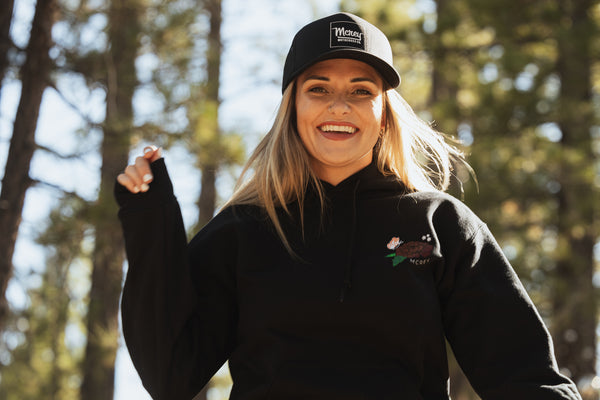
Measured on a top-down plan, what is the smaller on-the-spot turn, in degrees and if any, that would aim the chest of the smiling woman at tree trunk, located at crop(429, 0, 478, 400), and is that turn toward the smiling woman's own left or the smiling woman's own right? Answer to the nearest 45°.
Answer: approximately 180°

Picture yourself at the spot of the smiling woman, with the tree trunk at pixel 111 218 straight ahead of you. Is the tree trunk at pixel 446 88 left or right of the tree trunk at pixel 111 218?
right

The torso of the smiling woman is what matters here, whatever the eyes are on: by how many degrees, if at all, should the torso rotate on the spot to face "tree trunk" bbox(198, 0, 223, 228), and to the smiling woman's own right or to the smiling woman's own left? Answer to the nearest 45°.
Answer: approximately 180°

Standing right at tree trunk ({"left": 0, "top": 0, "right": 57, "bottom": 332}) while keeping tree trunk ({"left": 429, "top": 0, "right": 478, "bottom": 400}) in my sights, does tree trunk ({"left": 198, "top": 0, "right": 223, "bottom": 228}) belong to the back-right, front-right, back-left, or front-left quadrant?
front-left

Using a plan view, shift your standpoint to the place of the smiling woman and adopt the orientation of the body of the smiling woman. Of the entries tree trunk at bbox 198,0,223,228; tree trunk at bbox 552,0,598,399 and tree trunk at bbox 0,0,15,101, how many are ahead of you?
0

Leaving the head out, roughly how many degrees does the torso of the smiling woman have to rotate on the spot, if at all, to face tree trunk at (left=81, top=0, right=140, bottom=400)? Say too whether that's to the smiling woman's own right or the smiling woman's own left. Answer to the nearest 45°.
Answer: approximately 135° to the smiling woman's own right

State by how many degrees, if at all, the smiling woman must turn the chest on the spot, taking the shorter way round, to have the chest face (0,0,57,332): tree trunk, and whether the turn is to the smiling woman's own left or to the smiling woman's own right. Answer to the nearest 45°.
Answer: approximately 135° to the smiling woman's own right

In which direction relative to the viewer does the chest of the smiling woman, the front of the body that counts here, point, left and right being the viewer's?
facing the viewer

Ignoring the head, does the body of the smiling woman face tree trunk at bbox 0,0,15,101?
no

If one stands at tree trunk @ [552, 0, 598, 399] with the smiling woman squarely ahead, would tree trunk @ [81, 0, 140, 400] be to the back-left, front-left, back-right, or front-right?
front-right

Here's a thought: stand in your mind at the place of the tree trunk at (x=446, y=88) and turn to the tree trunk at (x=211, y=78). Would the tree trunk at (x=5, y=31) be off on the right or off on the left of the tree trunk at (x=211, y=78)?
left

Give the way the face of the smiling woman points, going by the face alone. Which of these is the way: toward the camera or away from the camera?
toward the camera

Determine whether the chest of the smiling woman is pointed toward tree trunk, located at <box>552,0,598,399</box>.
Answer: no
